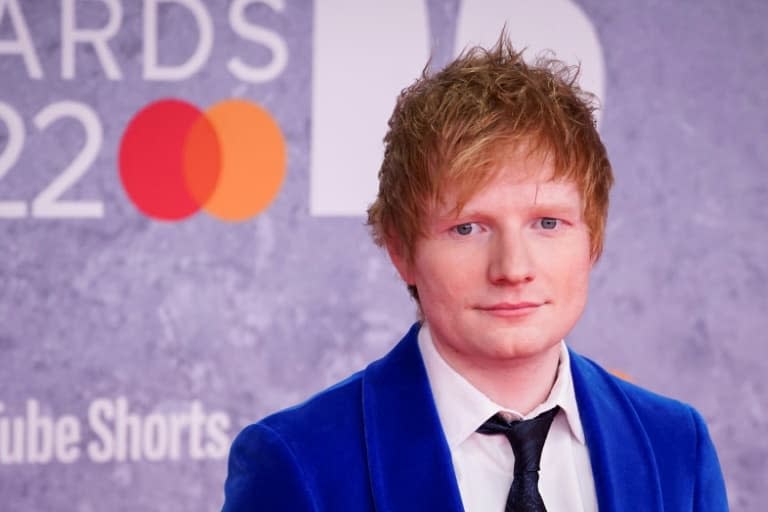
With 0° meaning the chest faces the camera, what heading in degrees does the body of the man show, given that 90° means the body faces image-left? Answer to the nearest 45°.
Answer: approximately 0°
